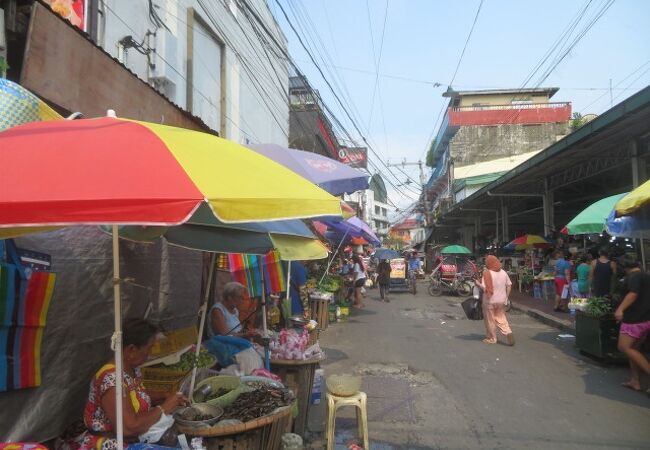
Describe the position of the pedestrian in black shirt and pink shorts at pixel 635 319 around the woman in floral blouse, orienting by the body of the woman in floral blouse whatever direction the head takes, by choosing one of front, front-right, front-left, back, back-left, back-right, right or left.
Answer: front

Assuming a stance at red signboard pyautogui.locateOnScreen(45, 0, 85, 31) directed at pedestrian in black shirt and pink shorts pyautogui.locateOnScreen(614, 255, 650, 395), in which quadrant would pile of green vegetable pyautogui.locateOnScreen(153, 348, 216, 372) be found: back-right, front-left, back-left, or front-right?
front-right

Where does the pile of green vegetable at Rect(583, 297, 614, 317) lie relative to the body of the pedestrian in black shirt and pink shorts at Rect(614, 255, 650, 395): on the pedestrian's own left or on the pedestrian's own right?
on the pedestrian's own right

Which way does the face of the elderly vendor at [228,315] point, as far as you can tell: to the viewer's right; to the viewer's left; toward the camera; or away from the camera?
to the viewer's right

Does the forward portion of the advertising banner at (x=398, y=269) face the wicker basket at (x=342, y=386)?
yes

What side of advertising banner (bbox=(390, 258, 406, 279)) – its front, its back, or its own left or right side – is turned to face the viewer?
front

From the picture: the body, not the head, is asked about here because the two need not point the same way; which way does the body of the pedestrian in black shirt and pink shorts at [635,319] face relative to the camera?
to the viewer's left

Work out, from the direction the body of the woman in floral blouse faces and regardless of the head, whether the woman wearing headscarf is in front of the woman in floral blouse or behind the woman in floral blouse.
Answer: in front

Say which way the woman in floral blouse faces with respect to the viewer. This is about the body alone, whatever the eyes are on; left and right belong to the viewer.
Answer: facing to the right of the viewer
